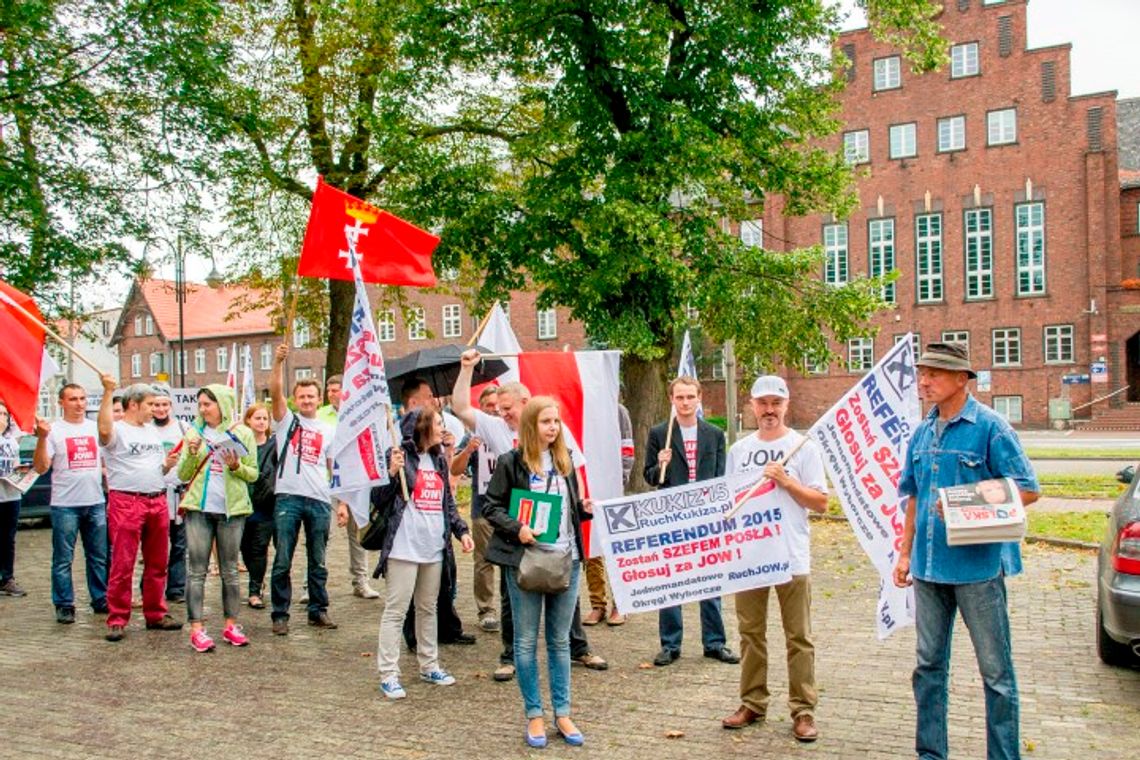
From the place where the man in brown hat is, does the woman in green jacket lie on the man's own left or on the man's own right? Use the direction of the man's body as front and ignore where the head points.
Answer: on the man's own right

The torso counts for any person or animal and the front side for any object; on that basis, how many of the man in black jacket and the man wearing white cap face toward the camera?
2

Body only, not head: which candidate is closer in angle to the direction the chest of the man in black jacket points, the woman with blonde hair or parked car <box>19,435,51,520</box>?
the woman with blonde hair

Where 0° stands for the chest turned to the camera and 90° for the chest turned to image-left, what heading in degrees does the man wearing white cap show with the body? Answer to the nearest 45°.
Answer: approximately 0°

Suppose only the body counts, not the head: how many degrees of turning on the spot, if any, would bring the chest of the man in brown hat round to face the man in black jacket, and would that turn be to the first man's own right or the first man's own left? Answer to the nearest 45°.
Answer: approximately 90° to the first man's own right

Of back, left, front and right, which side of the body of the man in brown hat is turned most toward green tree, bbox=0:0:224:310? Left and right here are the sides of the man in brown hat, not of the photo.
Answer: right

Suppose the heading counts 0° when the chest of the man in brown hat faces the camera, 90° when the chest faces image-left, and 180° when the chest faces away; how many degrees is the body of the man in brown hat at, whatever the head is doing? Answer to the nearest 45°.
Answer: approximately 45°
